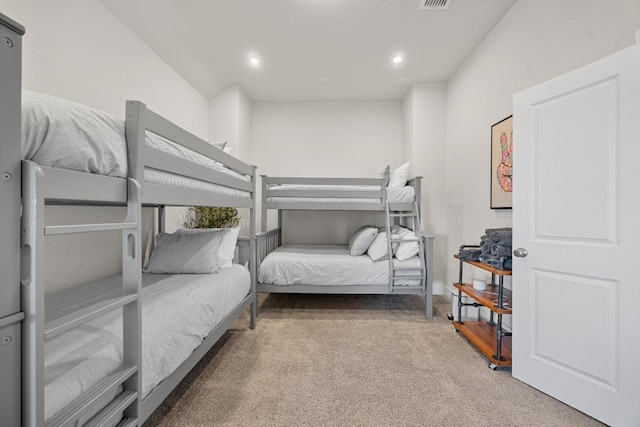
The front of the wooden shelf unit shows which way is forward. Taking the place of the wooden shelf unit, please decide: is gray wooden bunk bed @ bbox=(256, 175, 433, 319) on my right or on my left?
on my right

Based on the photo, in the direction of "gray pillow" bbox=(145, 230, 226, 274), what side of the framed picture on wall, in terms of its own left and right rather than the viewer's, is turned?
front

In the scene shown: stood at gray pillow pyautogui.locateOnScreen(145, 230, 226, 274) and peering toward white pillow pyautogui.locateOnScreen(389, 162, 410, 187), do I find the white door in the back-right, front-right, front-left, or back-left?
front-right

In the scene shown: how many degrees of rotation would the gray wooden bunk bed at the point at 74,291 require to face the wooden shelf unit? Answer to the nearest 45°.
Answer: approximately 45° to its left

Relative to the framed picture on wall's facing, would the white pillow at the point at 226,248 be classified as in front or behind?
in front

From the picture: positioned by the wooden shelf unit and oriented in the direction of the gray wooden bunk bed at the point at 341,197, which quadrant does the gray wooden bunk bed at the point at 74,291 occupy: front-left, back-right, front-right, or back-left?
front-left

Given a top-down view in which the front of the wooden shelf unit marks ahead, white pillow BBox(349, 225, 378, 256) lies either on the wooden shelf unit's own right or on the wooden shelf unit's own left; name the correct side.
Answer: on the wooden shelf unit's own right

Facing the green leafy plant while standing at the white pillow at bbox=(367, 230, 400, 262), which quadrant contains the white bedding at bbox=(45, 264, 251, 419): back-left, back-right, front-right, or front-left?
front-left

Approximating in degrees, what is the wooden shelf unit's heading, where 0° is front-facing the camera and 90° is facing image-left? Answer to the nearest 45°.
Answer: approximately 45°

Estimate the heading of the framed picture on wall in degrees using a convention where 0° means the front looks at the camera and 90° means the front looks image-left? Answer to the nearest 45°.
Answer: approximately 45°

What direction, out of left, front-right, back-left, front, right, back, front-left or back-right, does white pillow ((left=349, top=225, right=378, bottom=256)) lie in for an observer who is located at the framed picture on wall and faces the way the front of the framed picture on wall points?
front-right

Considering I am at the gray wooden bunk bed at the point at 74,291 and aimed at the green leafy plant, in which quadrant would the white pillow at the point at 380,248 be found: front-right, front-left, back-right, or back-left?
front-right
